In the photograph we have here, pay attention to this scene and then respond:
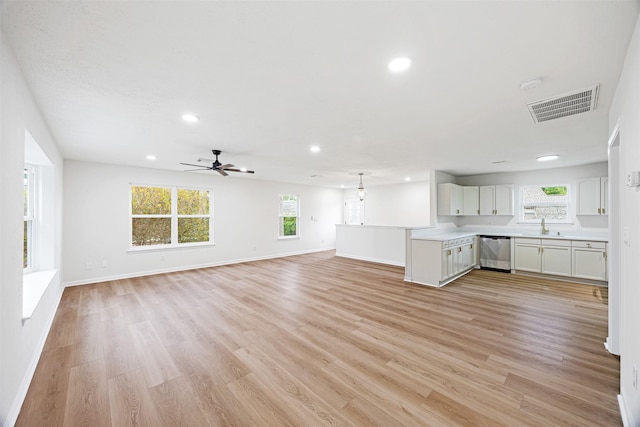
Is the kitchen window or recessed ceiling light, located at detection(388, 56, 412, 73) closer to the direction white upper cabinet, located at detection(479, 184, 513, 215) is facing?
the recessed ceiling light

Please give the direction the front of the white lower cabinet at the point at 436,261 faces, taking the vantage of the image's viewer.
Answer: facing the viewer and to the right of the viewer

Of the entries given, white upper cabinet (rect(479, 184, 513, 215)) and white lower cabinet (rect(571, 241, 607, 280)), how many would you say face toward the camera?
2

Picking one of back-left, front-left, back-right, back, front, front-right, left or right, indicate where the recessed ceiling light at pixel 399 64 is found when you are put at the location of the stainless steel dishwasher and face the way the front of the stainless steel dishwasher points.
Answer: front

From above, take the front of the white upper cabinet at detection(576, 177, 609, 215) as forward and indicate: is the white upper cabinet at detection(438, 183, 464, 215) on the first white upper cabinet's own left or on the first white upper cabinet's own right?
on the first white upper cabinet's own right

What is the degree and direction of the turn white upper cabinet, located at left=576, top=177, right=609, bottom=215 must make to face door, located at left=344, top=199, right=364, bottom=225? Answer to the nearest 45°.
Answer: approximately 90° to its right

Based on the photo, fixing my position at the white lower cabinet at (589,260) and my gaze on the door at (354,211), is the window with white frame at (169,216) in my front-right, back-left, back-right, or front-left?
front-left

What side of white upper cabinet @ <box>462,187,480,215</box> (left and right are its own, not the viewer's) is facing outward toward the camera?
front

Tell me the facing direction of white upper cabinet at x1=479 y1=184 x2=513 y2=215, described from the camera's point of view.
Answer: facing the viewer

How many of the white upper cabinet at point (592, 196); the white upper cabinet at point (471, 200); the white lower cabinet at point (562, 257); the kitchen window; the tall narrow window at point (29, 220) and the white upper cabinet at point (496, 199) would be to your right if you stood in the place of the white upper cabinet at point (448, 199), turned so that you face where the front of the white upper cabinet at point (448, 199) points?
1

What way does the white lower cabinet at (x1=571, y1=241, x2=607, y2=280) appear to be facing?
toward the camera
